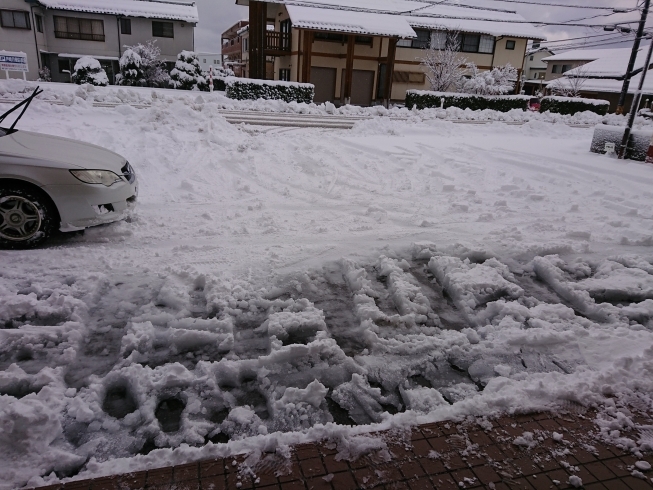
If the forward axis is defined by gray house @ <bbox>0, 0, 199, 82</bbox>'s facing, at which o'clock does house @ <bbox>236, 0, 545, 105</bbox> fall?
The house is roughly at 10 o'clock from the gray house.

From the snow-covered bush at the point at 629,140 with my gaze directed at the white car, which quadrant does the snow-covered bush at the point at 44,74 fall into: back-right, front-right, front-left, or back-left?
front-right

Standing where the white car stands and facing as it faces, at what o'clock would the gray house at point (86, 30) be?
The gray house is roughly at 9 o'clock from the white car.

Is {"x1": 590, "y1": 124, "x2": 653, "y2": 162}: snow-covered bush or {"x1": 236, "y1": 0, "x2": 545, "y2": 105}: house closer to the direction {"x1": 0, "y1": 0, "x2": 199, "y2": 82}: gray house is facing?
the snow-covered bush

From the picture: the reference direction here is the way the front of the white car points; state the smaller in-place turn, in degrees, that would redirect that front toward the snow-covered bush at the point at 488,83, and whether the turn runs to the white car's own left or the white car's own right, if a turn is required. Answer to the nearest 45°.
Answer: approximately 45° to the white car's own left

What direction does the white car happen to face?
to the viewer's right

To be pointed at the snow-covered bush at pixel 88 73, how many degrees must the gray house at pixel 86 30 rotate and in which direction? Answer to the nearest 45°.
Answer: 0° — it already faces it

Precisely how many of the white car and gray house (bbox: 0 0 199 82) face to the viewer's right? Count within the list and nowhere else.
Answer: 1

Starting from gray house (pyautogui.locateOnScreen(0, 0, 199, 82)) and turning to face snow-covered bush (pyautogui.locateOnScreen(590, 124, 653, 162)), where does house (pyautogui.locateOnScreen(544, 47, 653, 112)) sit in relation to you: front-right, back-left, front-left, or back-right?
front-left

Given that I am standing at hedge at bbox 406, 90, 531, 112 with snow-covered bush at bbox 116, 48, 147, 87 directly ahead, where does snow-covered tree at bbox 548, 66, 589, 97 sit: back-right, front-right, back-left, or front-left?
back-right

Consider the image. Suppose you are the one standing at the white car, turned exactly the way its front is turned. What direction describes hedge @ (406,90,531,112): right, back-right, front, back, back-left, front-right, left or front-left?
front-left

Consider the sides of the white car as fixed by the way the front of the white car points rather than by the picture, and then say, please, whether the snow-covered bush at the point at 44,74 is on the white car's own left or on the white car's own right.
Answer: on the white car's own left

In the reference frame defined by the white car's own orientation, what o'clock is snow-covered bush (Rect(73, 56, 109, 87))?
The snow-covered bush is roughly at 9 o'clock from the white car.

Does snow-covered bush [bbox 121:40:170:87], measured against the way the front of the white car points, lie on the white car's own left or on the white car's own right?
on the white car's own left

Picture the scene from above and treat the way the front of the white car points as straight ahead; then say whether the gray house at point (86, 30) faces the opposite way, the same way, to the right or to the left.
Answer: to the right

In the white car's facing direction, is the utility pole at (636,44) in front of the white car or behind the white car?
in front

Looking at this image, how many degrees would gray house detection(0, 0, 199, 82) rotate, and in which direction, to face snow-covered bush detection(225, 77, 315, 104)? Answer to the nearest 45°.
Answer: approximately 45° to its left
